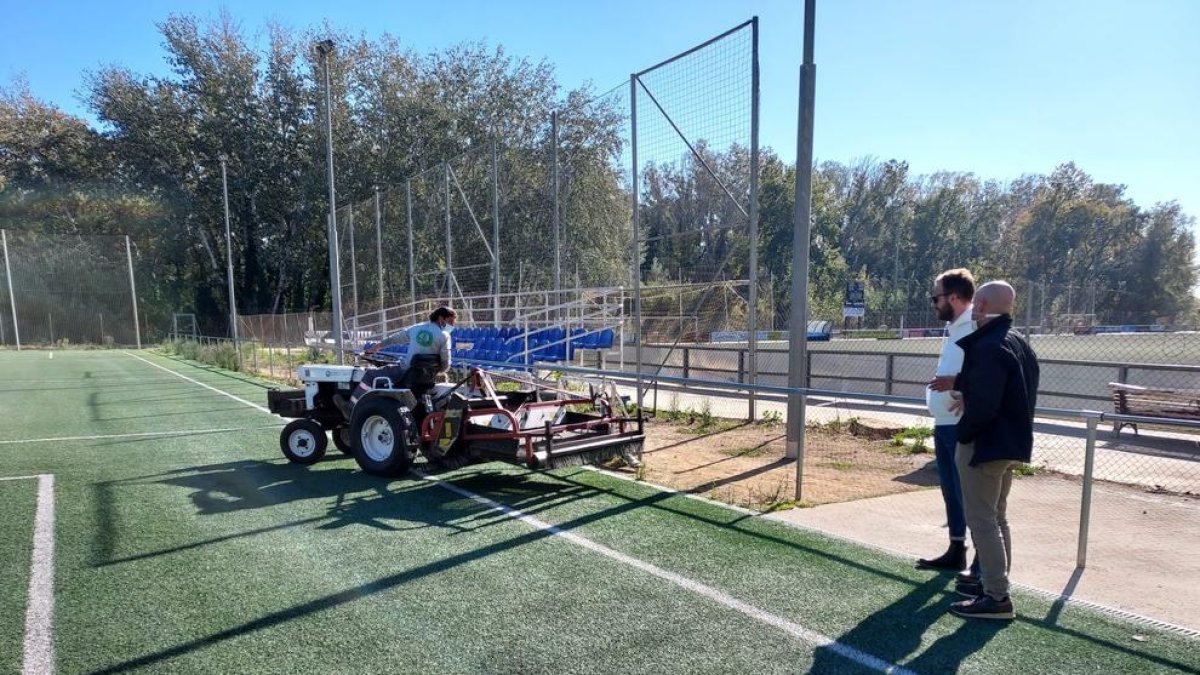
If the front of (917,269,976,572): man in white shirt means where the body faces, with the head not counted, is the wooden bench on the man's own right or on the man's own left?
on the man's own right

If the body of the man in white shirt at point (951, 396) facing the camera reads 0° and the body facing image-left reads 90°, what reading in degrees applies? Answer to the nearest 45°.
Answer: approximately 90°

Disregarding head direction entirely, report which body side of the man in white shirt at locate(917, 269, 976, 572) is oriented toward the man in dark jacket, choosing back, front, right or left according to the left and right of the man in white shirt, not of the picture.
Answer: left

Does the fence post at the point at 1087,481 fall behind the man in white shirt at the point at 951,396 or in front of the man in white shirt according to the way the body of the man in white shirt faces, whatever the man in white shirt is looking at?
behind

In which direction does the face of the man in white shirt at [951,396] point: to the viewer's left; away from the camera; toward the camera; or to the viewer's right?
to the viewer's left

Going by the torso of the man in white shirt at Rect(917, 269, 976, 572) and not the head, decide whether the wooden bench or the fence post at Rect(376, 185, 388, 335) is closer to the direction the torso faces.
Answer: the fence post

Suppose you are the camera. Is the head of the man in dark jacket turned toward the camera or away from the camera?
away from the camera

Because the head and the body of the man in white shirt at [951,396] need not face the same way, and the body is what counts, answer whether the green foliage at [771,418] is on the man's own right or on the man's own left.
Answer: on the man's own right
